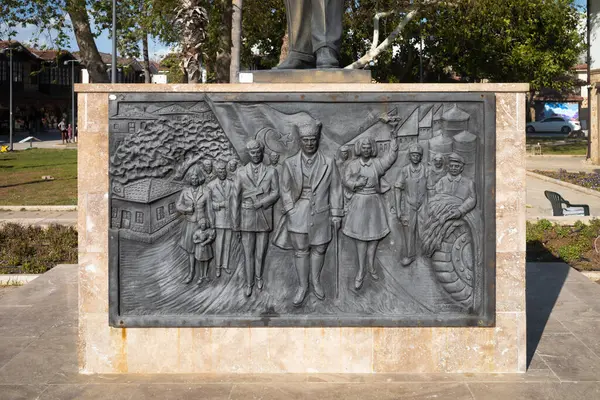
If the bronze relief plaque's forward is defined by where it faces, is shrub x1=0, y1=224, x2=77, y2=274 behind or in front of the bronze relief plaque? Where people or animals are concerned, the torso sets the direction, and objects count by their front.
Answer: behind

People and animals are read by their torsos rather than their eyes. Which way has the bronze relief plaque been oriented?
toward the camera
